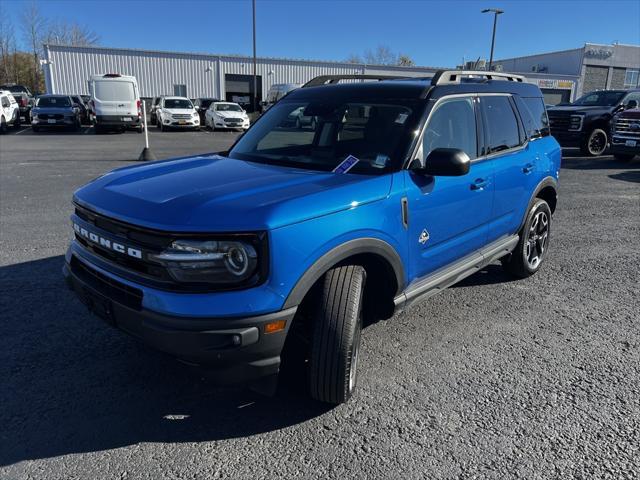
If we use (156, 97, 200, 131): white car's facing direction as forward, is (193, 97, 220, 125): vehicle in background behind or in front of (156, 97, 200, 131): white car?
behind

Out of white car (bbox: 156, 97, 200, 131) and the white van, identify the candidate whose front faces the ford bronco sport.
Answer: the white car

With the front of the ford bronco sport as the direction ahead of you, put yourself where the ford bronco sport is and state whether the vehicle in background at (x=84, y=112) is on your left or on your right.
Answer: on your right

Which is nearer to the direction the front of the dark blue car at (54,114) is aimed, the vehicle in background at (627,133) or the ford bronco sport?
the ford bronco sport

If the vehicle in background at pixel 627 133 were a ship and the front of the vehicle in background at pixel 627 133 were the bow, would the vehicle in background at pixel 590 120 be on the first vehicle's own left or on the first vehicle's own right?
on the first vehicle's own right

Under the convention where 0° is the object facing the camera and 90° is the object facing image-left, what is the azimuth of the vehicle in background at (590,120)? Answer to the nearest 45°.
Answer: approximately 45°

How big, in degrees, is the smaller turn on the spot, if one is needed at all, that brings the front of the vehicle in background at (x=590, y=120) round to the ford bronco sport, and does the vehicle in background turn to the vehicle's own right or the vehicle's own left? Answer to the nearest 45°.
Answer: approximately 45° to the vehicle's own left

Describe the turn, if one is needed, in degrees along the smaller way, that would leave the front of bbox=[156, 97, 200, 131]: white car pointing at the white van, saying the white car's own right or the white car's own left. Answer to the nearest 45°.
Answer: approximately 45° to the white car's own right

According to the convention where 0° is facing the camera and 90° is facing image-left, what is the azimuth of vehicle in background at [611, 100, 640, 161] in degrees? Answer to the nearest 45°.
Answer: approximately 45°
